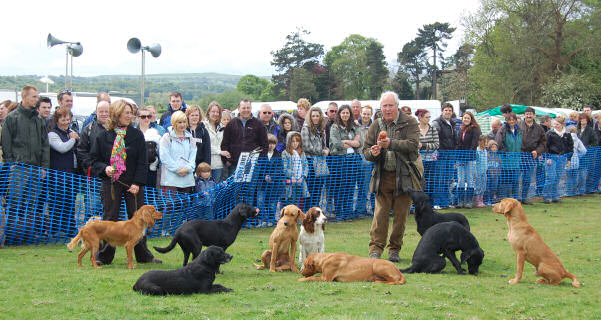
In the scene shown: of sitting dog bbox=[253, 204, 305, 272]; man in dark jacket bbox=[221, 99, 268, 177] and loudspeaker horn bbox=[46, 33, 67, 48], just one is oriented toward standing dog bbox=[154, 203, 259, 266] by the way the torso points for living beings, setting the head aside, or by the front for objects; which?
the man in dark jacket

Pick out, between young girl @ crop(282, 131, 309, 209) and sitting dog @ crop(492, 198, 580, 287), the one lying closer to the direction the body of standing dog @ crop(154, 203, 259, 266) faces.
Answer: the sitting dog

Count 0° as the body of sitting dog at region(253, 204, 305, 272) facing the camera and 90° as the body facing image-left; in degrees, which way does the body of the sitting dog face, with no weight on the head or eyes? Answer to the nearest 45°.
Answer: approximately 315°

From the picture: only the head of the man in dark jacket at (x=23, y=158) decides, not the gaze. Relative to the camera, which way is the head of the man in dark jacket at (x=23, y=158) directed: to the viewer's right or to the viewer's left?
to the viewer's right

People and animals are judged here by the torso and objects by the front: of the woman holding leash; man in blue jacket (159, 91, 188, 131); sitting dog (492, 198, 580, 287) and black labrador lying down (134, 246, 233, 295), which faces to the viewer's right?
the black labrador lying down

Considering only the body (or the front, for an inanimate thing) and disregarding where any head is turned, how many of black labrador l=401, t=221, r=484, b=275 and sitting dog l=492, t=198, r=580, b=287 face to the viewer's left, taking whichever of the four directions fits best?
1

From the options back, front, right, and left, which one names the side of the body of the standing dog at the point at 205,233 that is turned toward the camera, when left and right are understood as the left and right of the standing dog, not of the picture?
right

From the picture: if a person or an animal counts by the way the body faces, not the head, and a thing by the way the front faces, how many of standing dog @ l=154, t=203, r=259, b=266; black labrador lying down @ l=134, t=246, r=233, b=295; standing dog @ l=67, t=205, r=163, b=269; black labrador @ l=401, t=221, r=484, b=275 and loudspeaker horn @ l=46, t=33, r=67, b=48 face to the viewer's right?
4

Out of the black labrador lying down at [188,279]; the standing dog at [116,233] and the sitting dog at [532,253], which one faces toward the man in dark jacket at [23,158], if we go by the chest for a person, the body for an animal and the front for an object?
the sitting dog

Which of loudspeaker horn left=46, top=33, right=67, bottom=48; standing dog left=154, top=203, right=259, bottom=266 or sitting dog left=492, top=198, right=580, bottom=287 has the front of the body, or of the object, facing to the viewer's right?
the standing dog

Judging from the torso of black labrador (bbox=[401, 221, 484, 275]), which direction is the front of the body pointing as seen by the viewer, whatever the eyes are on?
to the viewer's right
